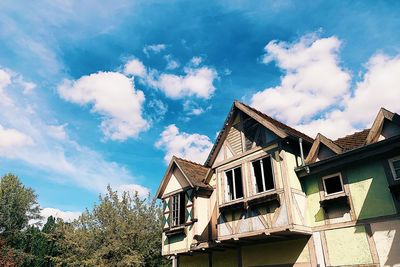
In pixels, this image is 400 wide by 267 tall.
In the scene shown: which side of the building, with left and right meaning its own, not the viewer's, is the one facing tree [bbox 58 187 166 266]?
right

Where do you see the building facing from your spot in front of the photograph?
facing the viewer and to the left of the viewer
